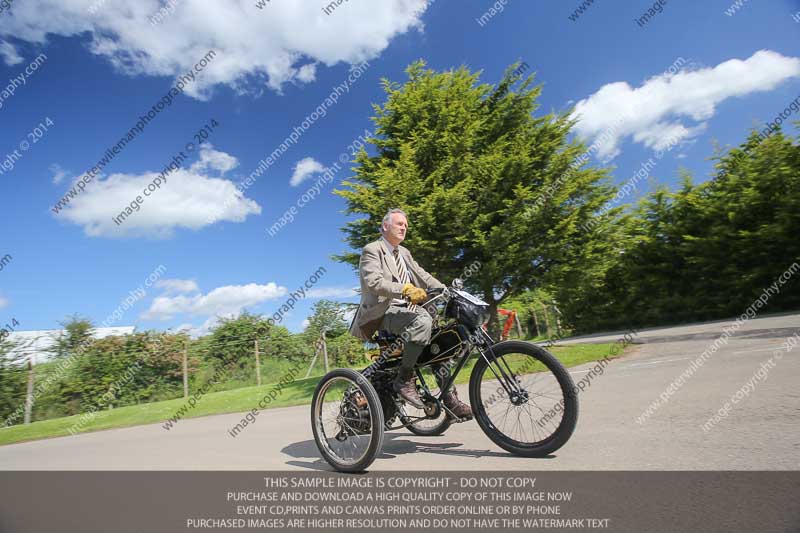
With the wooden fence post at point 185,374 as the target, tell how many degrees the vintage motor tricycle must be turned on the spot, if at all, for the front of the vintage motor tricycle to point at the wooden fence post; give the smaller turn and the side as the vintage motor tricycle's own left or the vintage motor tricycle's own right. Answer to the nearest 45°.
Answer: approximately 180°

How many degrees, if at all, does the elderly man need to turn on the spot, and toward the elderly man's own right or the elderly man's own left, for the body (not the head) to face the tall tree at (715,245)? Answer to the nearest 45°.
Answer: approximately 90° to the elderly man's own left

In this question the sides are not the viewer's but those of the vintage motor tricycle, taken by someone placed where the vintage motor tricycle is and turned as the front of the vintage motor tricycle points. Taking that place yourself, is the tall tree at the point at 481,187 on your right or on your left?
on your left

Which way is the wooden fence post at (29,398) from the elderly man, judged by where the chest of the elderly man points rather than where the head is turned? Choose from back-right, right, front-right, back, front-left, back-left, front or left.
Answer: back

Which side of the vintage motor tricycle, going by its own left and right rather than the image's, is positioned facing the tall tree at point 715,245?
left

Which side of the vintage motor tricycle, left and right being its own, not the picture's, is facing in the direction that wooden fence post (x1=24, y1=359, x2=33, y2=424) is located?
back

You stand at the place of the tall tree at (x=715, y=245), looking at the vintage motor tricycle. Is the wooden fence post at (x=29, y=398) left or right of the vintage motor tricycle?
right

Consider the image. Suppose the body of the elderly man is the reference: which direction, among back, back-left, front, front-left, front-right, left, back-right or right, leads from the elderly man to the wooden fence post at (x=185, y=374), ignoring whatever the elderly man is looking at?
back

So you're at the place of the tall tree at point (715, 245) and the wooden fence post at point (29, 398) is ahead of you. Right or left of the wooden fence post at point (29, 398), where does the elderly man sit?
left

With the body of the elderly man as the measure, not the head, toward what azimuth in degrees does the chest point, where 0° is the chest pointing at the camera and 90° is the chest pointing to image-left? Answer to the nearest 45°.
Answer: approximately 315°

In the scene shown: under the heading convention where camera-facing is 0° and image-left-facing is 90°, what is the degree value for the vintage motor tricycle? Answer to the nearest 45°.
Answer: approximately 315°
